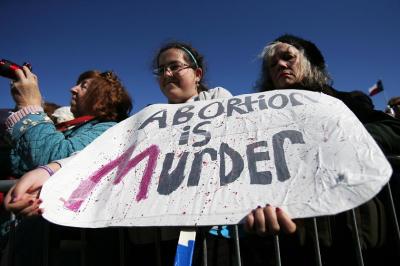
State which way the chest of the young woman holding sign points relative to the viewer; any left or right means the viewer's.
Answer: facing the viewer and to the left of the viewer
